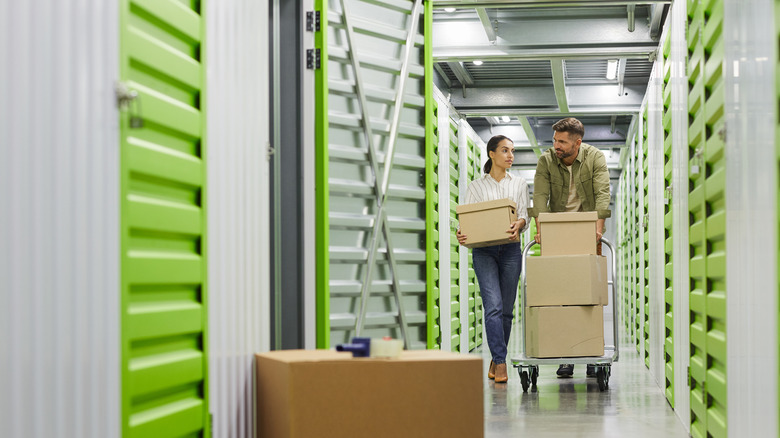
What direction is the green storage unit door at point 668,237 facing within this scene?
to the viewer's left

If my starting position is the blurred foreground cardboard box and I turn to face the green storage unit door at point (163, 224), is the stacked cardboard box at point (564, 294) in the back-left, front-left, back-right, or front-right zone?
back-right

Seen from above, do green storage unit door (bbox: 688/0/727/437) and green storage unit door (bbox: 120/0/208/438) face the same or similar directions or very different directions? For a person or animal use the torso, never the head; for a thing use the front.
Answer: very different directions

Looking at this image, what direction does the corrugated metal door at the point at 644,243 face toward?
to the viewer's left

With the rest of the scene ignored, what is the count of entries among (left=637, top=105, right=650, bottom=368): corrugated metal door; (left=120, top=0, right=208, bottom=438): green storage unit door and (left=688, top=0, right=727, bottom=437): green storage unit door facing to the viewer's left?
2

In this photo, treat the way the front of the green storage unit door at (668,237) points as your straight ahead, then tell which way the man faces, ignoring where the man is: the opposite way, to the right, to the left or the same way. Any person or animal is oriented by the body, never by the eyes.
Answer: to the left

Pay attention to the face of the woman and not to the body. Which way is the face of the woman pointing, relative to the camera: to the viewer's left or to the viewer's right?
to the viewer's right

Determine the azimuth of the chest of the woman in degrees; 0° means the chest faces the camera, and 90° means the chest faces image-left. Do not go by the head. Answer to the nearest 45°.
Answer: approximately 0°
